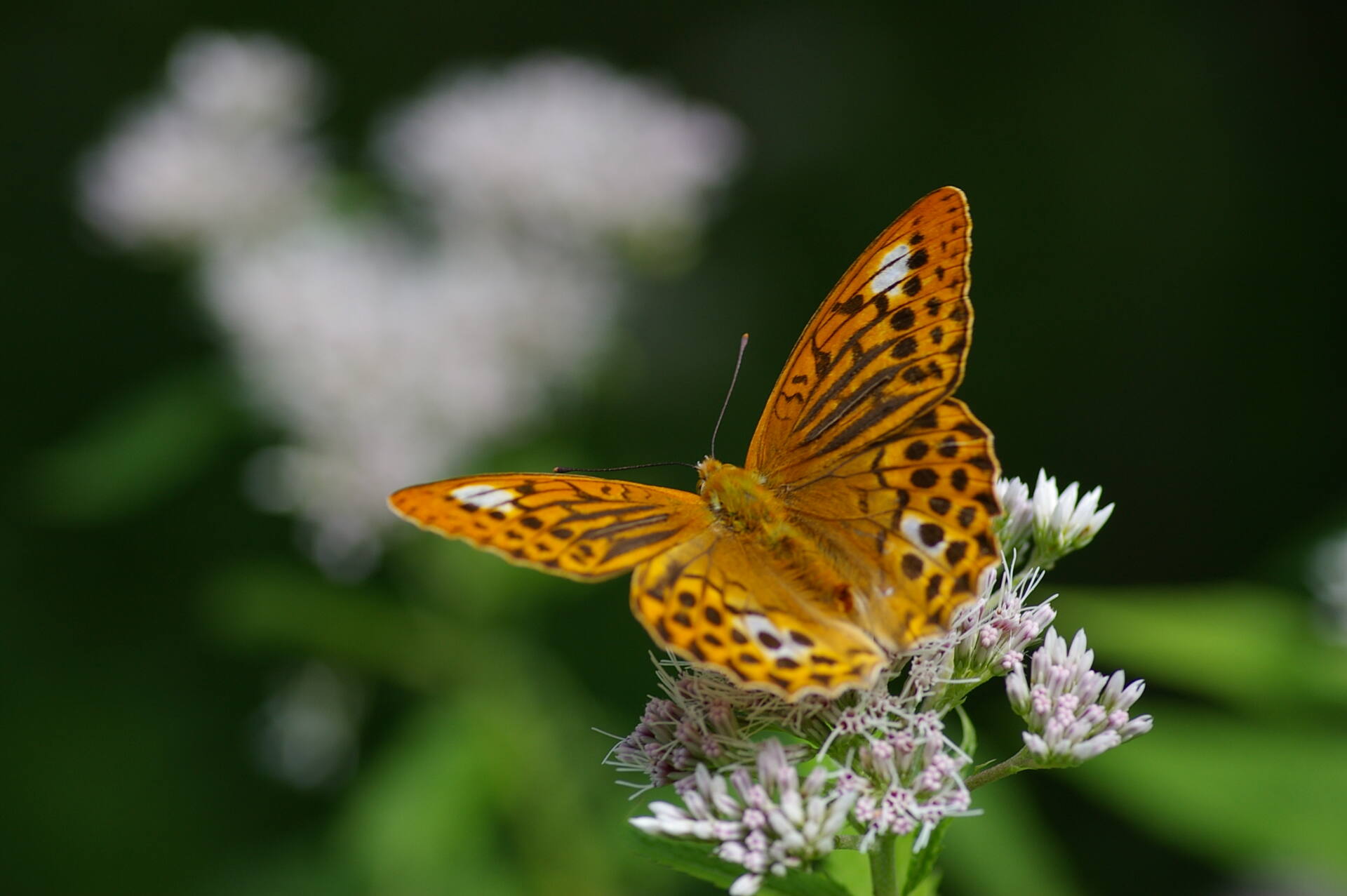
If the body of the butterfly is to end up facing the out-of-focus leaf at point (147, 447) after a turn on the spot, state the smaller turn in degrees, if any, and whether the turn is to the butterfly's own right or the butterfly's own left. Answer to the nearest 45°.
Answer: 0° — it already faces it

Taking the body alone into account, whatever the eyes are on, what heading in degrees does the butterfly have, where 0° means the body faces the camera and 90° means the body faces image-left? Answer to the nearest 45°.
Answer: approximately 135°
